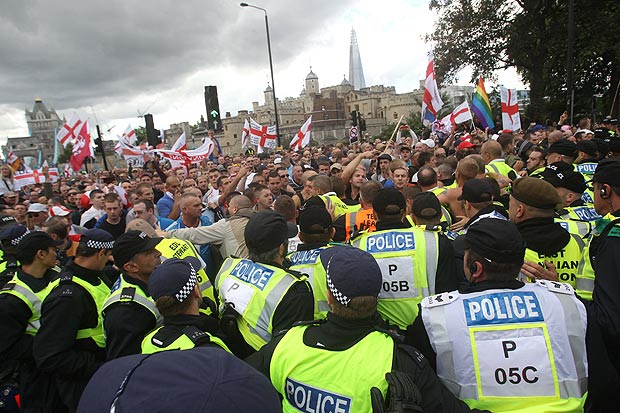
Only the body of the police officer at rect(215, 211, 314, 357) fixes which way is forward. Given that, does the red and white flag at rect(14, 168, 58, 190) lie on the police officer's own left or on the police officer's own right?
on the police officer's own left

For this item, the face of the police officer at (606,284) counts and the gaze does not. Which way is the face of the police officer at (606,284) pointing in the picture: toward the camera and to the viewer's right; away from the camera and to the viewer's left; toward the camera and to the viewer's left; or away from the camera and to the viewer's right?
away from the camera and to the viewer's left

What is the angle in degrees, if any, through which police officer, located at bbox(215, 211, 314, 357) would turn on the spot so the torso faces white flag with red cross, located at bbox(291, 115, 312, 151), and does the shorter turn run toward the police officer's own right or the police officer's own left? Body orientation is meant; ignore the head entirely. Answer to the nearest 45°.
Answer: approximately 45° to the police officer's own left

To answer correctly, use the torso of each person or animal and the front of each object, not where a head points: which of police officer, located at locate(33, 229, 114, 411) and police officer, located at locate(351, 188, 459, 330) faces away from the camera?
police officer, located at locate(351, 188, 459, 330)

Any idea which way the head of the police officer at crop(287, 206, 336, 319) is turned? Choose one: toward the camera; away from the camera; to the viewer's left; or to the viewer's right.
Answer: away from the camera

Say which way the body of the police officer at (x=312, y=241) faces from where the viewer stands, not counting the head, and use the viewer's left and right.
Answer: facing away from the viewer

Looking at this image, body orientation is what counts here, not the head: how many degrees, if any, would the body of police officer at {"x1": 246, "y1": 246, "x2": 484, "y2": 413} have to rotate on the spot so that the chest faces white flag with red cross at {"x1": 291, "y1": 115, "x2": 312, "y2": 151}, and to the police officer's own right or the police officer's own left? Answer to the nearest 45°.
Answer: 0° — they already face it

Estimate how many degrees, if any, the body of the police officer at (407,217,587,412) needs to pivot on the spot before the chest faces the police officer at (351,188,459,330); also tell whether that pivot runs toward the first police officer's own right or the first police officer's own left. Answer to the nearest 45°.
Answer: approximately 45° to the first police officer's own left

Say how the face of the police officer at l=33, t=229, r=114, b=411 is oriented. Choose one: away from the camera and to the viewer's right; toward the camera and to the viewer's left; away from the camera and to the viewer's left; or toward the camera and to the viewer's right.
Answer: away from the camera and to the viewer's right

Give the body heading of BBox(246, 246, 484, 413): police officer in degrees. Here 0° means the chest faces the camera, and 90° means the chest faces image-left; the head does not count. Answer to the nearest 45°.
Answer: approximately 180°

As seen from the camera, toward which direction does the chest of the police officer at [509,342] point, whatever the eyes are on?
away from the camera

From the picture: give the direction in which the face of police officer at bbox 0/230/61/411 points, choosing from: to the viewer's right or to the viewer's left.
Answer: to the viewer's right

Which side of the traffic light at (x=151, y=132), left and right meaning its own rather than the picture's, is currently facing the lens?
back

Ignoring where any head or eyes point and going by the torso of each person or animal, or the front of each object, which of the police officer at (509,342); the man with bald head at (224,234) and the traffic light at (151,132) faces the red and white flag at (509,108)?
the police officer

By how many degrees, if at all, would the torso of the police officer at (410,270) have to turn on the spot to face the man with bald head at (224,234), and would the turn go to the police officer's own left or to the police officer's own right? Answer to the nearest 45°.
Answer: approximately 45° to the police officer's own left

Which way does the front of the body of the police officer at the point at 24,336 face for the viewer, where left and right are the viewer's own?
facing to the right of the viewer

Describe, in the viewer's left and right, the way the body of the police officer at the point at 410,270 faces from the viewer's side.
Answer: facing away from the viewer
